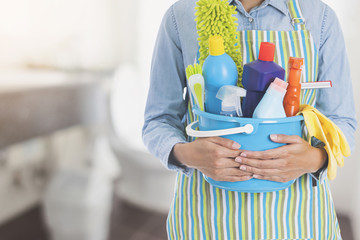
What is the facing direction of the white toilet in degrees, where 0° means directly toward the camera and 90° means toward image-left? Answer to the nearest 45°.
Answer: approximately 315°

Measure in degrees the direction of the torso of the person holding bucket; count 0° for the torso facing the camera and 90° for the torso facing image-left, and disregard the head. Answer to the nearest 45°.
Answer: approximately 0°

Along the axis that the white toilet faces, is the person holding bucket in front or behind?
in front

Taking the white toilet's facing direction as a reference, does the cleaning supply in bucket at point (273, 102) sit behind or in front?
in front
